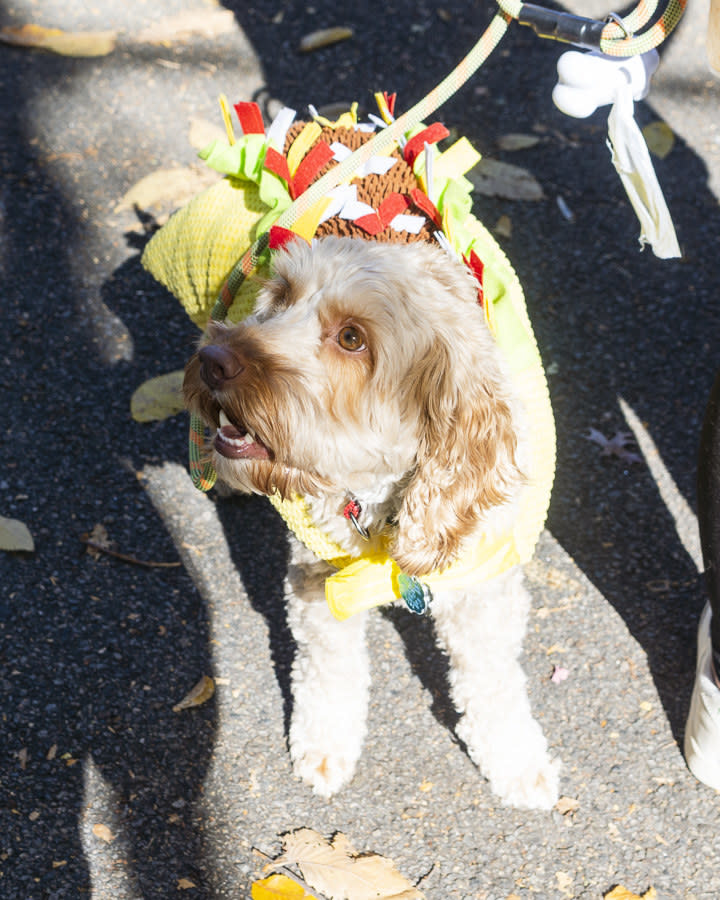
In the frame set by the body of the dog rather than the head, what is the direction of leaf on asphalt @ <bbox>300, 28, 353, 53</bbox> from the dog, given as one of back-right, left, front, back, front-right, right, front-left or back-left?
back

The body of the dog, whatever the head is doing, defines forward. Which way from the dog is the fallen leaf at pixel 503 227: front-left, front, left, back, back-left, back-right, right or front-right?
back

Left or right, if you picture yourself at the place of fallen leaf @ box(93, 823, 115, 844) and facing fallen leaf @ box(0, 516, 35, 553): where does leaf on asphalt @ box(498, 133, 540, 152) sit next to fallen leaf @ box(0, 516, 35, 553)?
right

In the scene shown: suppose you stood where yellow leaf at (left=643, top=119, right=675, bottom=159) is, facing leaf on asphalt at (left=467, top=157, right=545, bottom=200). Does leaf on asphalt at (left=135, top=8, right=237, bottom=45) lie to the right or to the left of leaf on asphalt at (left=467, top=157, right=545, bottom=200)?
right

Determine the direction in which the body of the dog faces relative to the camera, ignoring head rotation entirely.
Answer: toward the camera

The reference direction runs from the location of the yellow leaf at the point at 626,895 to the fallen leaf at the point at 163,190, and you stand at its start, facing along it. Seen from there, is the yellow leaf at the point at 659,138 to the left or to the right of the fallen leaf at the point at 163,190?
right

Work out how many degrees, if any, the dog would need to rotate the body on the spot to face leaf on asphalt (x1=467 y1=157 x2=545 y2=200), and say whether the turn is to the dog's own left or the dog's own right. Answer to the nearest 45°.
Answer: approximately 180°

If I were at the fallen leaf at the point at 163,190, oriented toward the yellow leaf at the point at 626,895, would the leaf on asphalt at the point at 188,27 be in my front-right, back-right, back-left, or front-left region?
back-left

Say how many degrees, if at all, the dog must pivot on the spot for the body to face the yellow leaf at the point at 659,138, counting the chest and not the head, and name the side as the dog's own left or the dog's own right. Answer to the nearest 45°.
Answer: approximately 180°

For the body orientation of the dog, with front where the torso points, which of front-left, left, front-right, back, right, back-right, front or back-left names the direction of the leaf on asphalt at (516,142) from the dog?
back
